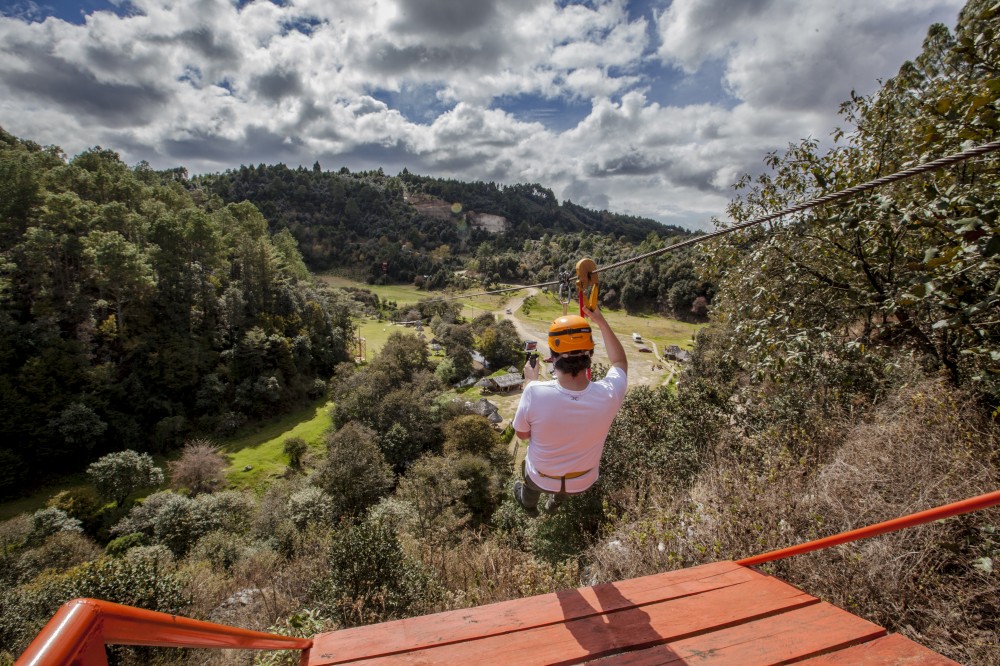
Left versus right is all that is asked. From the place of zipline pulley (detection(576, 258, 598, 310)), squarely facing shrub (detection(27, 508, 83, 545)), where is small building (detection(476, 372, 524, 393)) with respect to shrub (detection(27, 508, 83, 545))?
right

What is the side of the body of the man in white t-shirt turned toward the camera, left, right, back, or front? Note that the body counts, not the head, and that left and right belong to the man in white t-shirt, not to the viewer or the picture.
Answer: back

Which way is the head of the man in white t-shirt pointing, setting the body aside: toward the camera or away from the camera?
away from the camera

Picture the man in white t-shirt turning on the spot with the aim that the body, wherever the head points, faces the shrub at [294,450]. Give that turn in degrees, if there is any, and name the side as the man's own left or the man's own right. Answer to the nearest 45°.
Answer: approximately 45° to the man's own left

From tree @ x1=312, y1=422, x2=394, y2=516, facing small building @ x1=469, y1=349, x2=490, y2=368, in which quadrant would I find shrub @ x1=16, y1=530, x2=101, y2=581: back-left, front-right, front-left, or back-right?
back-left

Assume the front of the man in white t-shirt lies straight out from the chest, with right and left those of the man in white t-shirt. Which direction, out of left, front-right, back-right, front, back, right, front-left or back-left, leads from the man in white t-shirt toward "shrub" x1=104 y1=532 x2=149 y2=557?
front-left

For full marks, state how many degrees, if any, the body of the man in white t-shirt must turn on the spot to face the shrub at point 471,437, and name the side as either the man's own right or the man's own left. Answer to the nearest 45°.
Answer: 0° — they already face it

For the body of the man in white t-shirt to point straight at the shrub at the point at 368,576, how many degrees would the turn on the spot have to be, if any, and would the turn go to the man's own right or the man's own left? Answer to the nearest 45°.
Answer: approximately 45° to the man's own left
